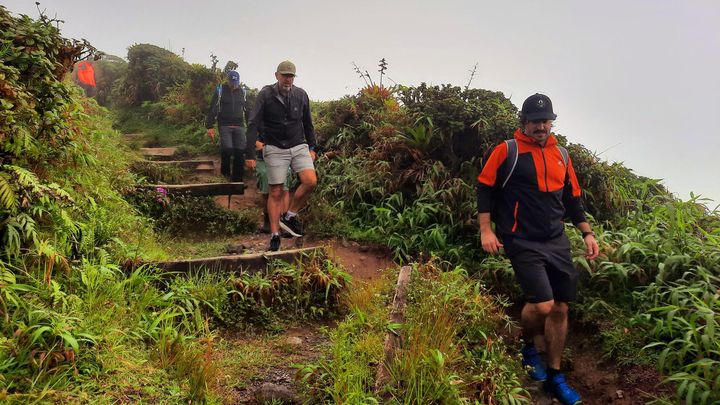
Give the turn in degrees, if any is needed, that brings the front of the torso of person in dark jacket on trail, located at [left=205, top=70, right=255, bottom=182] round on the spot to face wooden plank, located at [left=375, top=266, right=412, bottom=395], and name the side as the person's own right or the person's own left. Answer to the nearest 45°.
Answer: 0° — they already face it

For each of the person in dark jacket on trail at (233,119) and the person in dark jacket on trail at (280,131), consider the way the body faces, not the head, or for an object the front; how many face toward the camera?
2

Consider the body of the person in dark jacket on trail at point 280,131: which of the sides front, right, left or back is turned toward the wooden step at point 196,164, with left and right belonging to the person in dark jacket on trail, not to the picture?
back

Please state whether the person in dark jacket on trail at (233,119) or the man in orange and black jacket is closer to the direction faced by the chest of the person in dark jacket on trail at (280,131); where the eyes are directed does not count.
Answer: the man in orange and black jacket

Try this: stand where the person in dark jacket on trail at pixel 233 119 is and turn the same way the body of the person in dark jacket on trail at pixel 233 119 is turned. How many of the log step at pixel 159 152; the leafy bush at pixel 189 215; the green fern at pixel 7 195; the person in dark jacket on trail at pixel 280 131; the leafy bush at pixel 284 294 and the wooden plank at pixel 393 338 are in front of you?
5

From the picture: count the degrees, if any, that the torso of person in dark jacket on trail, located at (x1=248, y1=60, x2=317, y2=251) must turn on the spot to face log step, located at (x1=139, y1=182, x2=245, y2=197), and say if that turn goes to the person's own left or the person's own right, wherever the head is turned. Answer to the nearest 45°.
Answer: approximately 135° to the person's own right

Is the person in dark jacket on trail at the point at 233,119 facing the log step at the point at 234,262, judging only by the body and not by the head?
yes

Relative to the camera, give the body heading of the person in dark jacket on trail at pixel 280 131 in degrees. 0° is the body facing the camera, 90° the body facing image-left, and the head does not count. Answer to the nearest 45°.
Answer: approximately 0°

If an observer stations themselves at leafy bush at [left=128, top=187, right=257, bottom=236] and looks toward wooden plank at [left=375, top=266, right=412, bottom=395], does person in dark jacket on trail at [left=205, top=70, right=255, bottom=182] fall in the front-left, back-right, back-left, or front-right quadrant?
back-left

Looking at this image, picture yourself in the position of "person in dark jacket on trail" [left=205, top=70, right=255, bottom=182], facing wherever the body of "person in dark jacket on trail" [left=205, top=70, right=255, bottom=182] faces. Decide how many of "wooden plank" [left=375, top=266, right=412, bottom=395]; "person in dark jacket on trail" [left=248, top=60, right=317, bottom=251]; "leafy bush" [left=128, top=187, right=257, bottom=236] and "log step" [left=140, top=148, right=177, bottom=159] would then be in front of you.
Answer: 3

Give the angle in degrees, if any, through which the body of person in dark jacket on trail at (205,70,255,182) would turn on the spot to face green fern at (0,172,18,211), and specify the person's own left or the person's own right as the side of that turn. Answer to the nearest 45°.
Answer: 0° — they already face it

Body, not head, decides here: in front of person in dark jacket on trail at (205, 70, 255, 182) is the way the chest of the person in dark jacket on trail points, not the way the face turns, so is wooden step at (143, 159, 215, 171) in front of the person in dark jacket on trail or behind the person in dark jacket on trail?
behind

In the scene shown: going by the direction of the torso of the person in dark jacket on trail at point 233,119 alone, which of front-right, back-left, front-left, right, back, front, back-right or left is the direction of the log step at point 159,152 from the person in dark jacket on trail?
back-right
